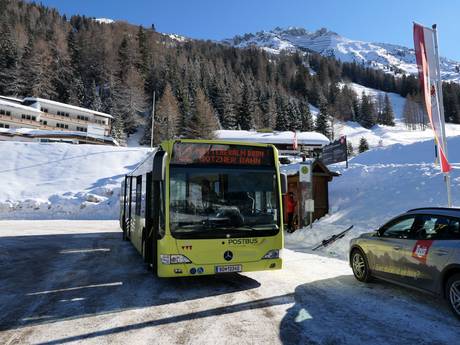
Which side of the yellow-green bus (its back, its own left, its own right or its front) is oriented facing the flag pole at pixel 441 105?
left

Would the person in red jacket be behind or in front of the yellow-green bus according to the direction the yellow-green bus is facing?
behind

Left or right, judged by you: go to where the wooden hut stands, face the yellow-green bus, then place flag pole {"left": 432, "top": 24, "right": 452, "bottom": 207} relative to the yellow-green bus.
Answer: left

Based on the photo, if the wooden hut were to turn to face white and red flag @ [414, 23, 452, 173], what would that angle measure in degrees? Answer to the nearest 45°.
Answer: approximately 90° to its left

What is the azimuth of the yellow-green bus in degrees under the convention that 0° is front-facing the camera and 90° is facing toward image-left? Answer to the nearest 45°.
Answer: approximately 0°

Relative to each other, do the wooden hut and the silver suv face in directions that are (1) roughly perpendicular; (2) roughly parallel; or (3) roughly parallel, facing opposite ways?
roughly perpendicular

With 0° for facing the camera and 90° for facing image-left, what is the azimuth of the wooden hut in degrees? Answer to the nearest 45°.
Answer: approximately 45°

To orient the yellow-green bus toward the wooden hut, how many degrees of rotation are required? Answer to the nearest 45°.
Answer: approximately 135° to its left

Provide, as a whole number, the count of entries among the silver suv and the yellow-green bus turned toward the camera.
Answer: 1

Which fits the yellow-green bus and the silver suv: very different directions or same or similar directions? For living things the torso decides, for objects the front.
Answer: very different directions
